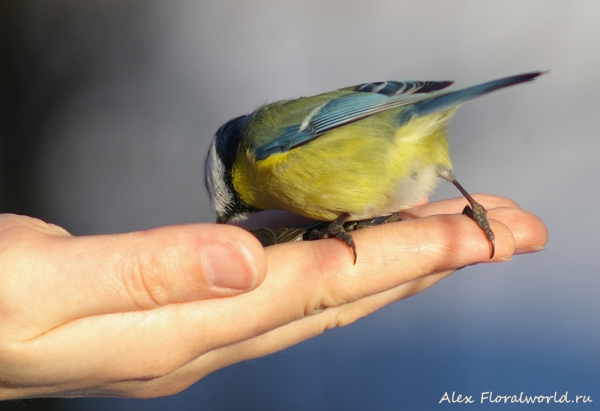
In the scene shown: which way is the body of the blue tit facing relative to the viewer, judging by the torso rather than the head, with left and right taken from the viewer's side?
facing to the left of the viewer
